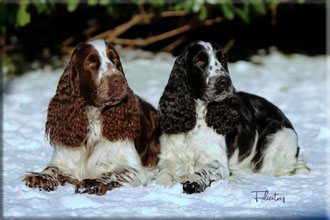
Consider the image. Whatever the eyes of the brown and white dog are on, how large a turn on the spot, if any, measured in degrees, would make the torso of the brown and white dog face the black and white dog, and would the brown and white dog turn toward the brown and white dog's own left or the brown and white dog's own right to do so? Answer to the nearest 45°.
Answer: approximately 135° to the brown and white dog's own left

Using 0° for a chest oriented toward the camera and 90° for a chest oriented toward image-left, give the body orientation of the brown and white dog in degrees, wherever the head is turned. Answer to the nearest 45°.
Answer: approximately 45°

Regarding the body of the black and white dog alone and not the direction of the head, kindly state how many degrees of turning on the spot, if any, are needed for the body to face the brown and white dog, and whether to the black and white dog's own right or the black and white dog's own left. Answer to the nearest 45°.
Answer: approximately 45° to the black and white dog's own right

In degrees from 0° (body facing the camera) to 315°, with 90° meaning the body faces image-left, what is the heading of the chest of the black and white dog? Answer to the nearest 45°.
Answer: approximately 45°
